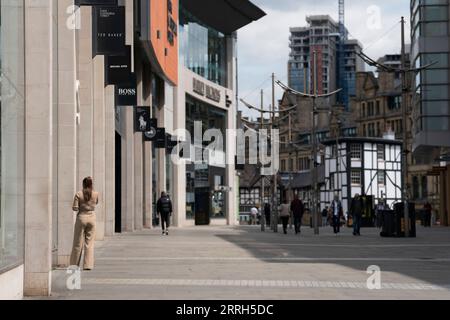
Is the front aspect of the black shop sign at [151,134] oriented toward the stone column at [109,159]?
yes

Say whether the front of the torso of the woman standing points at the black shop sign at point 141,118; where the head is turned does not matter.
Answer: yes

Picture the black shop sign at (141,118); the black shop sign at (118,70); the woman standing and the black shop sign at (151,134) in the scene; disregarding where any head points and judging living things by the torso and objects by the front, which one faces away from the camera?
the woman standing

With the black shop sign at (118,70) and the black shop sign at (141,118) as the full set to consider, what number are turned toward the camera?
2

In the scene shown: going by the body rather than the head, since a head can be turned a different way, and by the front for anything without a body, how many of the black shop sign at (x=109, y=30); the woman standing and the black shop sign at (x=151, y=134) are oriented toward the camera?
2

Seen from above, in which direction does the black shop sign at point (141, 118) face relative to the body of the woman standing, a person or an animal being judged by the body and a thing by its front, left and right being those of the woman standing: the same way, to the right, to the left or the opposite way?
the opposite way

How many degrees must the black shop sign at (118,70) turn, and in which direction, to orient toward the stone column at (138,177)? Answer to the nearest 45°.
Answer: approximately 180°

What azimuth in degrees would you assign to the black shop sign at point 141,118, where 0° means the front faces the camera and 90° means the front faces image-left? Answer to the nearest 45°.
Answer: approximately 0°

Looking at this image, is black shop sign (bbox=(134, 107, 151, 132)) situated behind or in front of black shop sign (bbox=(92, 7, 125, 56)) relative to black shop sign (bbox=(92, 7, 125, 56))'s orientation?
behind

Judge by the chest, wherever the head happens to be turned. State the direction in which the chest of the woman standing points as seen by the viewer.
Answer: away from the camera
